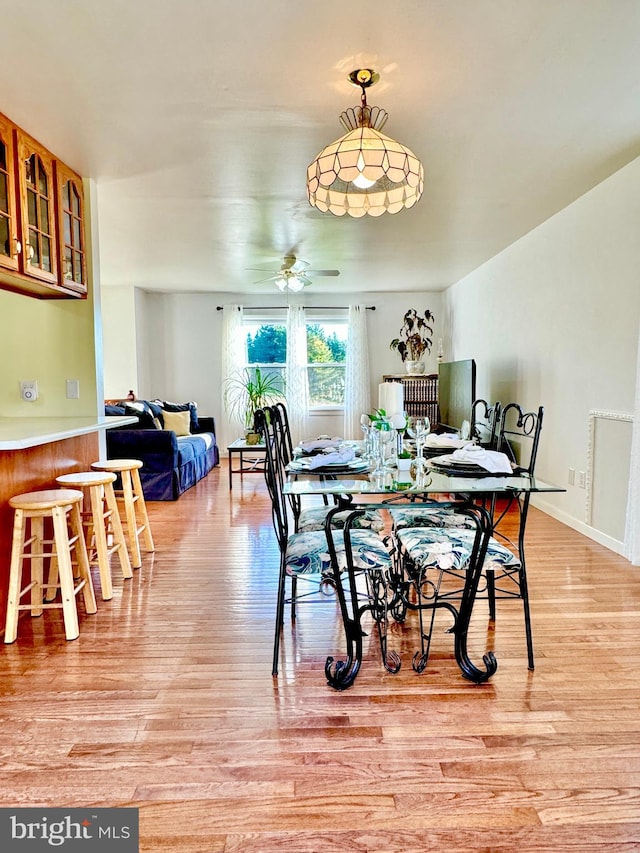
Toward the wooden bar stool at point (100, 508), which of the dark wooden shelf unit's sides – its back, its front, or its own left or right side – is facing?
front

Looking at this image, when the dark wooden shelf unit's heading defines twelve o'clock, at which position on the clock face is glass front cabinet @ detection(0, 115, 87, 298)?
The glass front cabinet is roughly at 1 o'clock from the dark wooden shelf unit.

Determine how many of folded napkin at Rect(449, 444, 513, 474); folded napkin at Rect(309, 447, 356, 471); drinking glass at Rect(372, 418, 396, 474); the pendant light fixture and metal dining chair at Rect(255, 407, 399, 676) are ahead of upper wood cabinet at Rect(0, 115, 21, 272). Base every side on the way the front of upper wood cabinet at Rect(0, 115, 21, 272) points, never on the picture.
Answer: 5

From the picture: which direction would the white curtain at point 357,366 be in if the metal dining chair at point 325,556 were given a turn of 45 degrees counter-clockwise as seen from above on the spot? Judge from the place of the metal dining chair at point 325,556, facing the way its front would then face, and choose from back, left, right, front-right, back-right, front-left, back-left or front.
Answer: front-left

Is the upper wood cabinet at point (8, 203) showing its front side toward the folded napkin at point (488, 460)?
yes

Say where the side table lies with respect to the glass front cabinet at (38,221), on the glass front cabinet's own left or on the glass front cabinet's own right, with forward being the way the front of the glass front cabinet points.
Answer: on the glass front cabinet's own left

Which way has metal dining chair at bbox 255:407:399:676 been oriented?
to the viewer's right

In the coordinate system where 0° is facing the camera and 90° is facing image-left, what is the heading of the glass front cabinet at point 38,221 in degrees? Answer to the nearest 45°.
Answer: approximately 315°

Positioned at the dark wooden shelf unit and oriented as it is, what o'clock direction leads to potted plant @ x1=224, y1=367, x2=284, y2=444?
The potted plant is roughly at 3 o'clock from the dark wooden shelf unit.

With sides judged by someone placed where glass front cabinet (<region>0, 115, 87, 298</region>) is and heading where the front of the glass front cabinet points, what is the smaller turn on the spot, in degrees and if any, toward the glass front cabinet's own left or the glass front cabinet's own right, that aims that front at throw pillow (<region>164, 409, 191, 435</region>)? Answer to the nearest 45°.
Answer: approximately 90° to the glass front cabinet's own left

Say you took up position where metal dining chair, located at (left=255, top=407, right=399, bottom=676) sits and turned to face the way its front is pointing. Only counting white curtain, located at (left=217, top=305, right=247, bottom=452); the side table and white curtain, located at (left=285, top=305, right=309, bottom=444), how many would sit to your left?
3
